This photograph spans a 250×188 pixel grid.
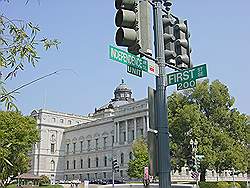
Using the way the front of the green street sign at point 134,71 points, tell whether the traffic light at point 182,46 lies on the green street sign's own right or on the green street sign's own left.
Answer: on the green street sign's own left

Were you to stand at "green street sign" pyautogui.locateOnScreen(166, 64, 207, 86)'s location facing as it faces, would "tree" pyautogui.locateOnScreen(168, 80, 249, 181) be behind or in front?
behind

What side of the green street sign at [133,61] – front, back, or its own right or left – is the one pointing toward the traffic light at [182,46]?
left

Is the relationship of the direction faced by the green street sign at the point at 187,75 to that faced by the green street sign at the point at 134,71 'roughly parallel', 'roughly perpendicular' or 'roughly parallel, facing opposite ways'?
roughly perpendicular
